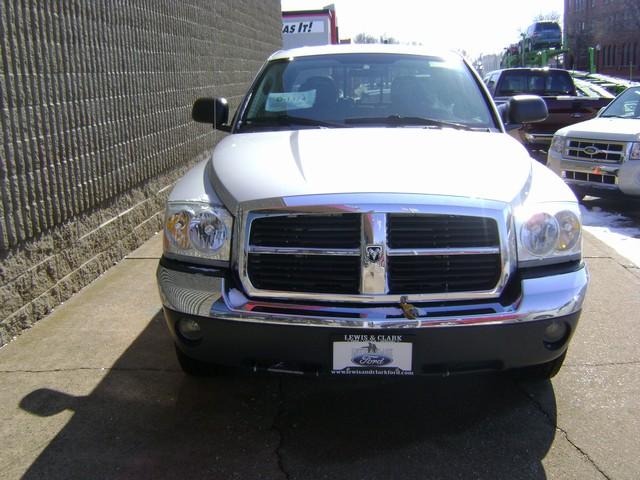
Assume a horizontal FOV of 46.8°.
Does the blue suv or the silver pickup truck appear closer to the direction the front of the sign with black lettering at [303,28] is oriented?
the silver pickup truck

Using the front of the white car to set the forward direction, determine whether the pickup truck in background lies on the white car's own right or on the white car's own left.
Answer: on the white car's own right

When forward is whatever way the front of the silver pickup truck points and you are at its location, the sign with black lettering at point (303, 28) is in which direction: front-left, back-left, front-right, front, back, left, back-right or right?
back

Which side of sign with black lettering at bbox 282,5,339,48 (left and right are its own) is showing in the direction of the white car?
front

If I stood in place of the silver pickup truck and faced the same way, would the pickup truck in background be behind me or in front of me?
behind

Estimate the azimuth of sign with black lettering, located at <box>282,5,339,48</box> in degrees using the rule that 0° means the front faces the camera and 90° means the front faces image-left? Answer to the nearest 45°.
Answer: approximately 0°

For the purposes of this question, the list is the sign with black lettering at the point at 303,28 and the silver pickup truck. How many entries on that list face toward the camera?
2
